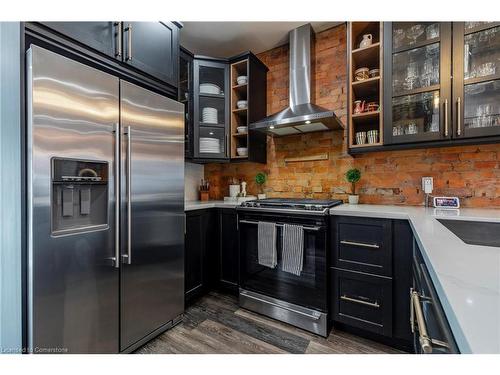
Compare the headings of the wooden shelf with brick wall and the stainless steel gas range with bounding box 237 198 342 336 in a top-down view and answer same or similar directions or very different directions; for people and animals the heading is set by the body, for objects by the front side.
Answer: same or similar directions

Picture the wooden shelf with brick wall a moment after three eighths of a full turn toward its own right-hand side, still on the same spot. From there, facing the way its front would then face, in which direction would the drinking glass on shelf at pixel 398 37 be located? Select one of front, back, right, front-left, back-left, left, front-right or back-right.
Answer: back-right

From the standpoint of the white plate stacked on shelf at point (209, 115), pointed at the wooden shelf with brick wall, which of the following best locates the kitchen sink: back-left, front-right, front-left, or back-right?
front-right

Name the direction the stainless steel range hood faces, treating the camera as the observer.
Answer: facing the viewer and to the left of the viewer

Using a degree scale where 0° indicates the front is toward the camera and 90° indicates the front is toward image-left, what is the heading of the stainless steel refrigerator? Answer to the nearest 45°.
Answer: approximately 315°

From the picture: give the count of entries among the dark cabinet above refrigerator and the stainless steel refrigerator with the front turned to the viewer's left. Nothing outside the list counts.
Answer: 0

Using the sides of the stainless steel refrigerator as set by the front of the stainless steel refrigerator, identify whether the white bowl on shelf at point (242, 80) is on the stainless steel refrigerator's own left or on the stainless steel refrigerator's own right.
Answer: on the stainless steel refrigerator's own left

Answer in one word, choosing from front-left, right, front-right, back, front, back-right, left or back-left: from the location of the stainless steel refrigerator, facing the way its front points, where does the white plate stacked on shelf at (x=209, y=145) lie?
left

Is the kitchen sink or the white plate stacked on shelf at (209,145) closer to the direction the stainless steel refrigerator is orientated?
the kitchen sink

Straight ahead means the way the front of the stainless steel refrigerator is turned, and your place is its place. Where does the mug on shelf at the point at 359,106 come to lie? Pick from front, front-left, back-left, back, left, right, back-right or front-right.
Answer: front-left

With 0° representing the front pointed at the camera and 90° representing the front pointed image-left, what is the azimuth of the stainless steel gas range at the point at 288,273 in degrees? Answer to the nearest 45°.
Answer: approximately 45°

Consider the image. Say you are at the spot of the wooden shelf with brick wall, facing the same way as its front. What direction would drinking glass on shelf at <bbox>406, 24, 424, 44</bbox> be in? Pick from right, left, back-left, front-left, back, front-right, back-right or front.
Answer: left
